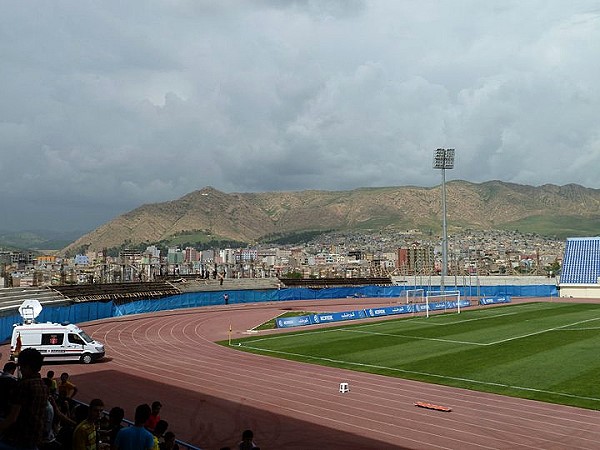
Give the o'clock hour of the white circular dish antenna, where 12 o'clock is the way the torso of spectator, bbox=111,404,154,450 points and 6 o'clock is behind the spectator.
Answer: The white circular dish antenna is roughly at 10 o'clock from the spectator.

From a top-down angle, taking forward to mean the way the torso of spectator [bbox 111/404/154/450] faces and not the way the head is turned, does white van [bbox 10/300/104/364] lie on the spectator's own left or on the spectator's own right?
on the spectator's own left

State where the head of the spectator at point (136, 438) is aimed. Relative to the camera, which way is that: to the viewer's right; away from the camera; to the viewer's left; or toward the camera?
away from the camera

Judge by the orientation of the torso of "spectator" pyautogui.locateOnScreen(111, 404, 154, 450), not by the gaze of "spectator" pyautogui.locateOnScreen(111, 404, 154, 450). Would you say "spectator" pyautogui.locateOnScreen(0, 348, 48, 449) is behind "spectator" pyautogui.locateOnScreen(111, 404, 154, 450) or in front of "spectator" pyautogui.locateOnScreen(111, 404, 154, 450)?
behind

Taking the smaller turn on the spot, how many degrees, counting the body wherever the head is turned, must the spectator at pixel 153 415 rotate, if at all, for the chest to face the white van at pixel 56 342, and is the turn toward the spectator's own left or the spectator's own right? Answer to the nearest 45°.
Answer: approximately 45° to the spectator's own left

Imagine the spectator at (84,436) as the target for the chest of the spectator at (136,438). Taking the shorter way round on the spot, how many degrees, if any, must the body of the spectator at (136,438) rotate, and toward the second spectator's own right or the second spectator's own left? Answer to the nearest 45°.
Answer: approximately 90° to the second spectator's own left

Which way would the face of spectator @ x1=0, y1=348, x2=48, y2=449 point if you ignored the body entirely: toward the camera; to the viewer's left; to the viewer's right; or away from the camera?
away from the camera

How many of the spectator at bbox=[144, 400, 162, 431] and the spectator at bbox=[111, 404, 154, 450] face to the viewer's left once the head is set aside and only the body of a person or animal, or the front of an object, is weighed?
0

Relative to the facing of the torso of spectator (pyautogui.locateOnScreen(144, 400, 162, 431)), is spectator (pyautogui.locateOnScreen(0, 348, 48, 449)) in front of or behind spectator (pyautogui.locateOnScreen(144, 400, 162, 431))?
behind

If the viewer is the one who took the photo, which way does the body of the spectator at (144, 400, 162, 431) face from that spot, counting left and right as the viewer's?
facing away from the viewer and to the right of the viewer
